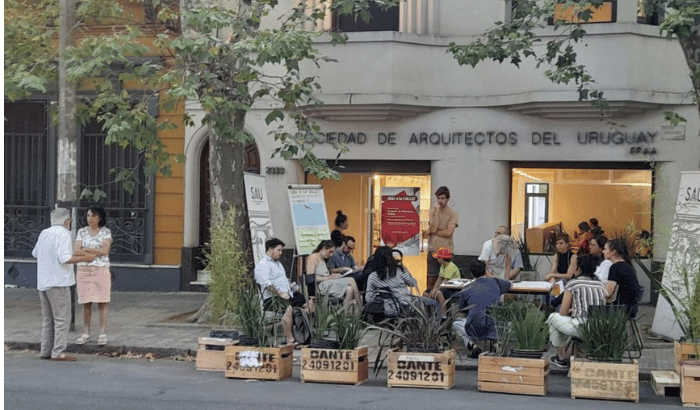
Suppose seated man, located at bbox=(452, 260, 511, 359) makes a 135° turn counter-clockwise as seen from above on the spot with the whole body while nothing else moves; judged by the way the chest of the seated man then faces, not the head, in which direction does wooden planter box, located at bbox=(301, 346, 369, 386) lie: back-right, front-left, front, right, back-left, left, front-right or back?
front

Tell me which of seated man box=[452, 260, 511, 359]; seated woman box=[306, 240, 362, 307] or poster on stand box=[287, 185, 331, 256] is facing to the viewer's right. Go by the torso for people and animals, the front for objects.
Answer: the seated woman

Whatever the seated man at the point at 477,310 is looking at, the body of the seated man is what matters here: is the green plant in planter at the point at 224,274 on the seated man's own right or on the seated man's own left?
on the seated man's own left

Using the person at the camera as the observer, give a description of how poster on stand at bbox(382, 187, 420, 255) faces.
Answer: facing the viewer

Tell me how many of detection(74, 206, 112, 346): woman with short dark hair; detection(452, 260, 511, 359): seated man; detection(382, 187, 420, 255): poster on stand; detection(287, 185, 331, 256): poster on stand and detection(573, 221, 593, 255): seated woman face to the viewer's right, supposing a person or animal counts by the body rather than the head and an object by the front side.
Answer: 0

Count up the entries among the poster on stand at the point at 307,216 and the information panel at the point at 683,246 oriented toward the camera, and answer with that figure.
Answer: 2

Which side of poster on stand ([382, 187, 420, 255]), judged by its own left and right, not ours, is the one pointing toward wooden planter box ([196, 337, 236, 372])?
front

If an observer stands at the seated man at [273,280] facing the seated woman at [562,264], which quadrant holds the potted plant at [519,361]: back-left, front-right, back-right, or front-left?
front-right

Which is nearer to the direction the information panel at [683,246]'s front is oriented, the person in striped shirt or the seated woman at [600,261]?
the person in striped shirt

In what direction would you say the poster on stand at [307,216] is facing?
toward the camera

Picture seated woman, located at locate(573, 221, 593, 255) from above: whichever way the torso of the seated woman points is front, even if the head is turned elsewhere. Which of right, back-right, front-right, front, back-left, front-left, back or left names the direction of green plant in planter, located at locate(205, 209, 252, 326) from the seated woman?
front

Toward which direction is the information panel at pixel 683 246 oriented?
toward the camera

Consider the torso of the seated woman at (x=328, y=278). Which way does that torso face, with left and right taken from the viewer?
facing to the right of the viewer

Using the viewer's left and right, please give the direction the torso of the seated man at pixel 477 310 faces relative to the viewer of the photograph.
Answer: facing away from the viewer
